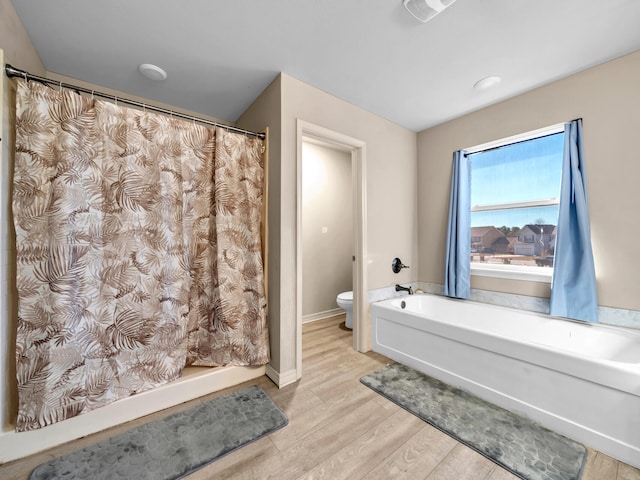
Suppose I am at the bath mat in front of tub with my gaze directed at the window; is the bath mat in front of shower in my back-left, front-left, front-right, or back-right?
back-left

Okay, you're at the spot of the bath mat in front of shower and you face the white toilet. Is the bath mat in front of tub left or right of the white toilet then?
right

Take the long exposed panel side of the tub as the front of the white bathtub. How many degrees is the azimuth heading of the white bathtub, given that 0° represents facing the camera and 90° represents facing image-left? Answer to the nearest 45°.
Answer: approximately 45°

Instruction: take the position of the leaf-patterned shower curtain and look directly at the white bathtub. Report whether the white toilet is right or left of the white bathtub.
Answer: left

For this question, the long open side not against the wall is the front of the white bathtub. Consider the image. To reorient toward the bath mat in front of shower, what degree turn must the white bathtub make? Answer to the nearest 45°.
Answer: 0° — it already faces it

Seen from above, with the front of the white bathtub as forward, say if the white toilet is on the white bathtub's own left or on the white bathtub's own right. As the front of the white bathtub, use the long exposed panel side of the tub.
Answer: on the white bathtub's own right

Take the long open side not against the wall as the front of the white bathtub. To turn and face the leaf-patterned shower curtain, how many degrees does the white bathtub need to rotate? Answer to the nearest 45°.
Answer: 0° — it already faces it

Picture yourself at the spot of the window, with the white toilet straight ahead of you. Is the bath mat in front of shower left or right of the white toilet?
left
